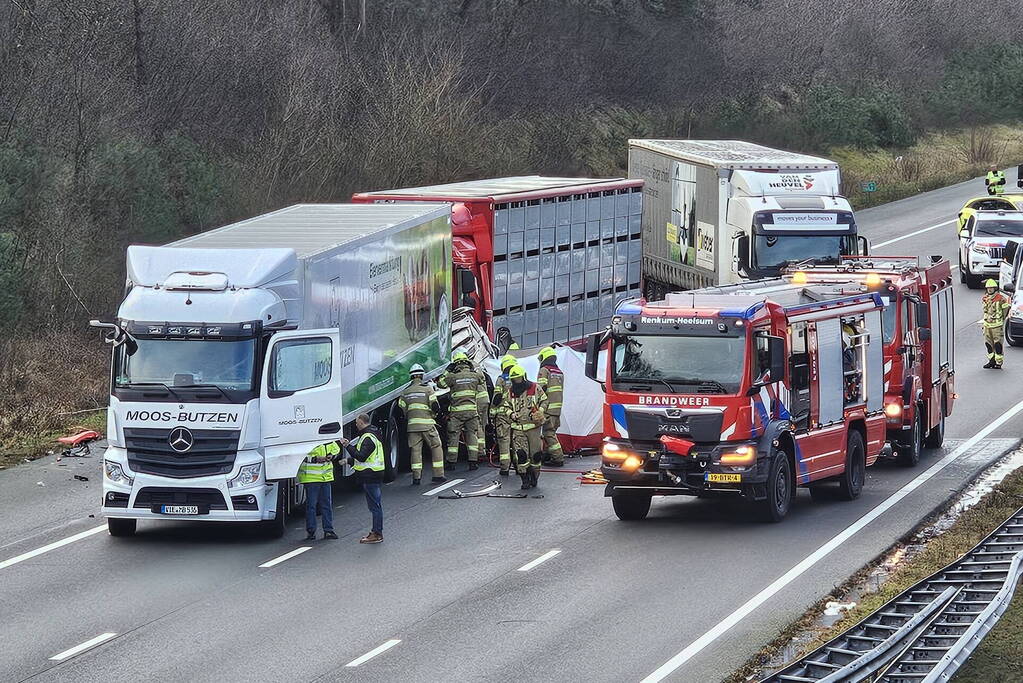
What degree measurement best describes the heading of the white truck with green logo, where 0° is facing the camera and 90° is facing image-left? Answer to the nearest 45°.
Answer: approximately 45°

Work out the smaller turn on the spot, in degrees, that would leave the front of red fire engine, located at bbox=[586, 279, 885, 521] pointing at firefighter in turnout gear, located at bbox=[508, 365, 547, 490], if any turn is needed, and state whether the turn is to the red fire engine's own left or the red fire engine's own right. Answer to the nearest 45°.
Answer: approximately 90° to the red fire engine's own right

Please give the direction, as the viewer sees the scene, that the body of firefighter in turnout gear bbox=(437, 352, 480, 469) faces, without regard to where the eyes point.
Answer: away from the camera

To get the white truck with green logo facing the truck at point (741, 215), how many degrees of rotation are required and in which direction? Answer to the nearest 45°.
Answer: approximately 180°

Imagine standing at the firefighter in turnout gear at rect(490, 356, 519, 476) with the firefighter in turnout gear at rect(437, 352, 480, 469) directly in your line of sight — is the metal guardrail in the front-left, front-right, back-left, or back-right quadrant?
back-left

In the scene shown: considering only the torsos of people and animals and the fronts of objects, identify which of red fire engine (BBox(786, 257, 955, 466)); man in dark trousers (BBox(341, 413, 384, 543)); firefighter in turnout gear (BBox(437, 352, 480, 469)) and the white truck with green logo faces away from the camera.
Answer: the firefighter in turnout gear

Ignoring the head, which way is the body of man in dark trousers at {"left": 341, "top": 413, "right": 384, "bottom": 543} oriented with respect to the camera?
to the viewer's left

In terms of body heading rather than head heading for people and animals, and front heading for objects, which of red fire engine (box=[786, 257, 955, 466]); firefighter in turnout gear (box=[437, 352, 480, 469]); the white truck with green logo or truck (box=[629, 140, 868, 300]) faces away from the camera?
the firefighter in turnout gear

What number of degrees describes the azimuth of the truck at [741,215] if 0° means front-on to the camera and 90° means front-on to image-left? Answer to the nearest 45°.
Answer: approximately 315°

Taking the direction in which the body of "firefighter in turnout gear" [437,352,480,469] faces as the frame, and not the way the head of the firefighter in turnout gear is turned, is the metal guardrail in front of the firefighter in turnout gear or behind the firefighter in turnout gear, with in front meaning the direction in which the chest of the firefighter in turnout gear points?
behind

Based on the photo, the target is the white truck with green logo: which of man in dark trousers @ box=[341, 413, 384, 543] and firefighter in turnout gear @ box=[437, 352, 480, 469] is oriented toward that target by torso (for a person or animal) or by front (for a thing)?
the man in dark trousers
